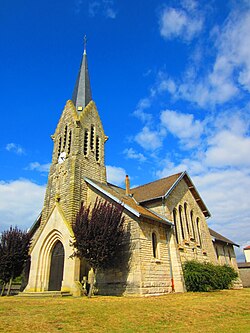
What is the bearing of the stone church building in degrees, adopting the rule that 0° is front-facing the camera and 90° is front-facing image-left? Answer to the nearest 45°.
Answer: approximately 45°

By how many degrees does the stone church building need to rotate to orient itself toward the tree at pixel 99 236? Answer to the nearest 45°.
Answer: approximately 45° to its left

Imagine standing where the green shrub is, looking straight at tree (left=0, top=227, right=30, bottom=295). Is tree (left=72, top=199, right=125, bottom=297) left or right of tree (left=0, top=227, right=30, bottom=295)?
left

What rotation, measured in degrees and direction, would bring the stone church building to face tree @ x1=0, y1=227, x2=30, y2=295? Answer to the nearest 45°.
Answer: approximately 45° to its right

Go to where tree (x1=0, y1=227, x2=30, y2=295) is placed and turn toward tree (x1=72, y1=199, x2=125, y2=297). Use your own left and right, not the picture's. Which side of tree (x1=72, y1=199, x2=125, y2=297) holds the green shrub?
left
